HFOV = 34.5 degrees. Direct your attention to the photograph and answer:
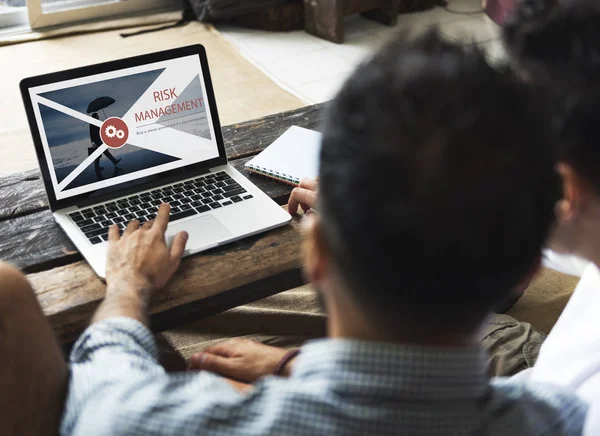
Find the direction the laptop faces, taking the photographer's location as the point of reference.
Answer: facing the viewer and to the right of the viewer

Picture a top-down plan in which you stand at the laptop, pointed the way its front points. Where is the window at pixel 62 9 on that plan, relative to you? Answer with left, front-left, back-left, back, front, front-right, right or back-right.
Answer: back-left
